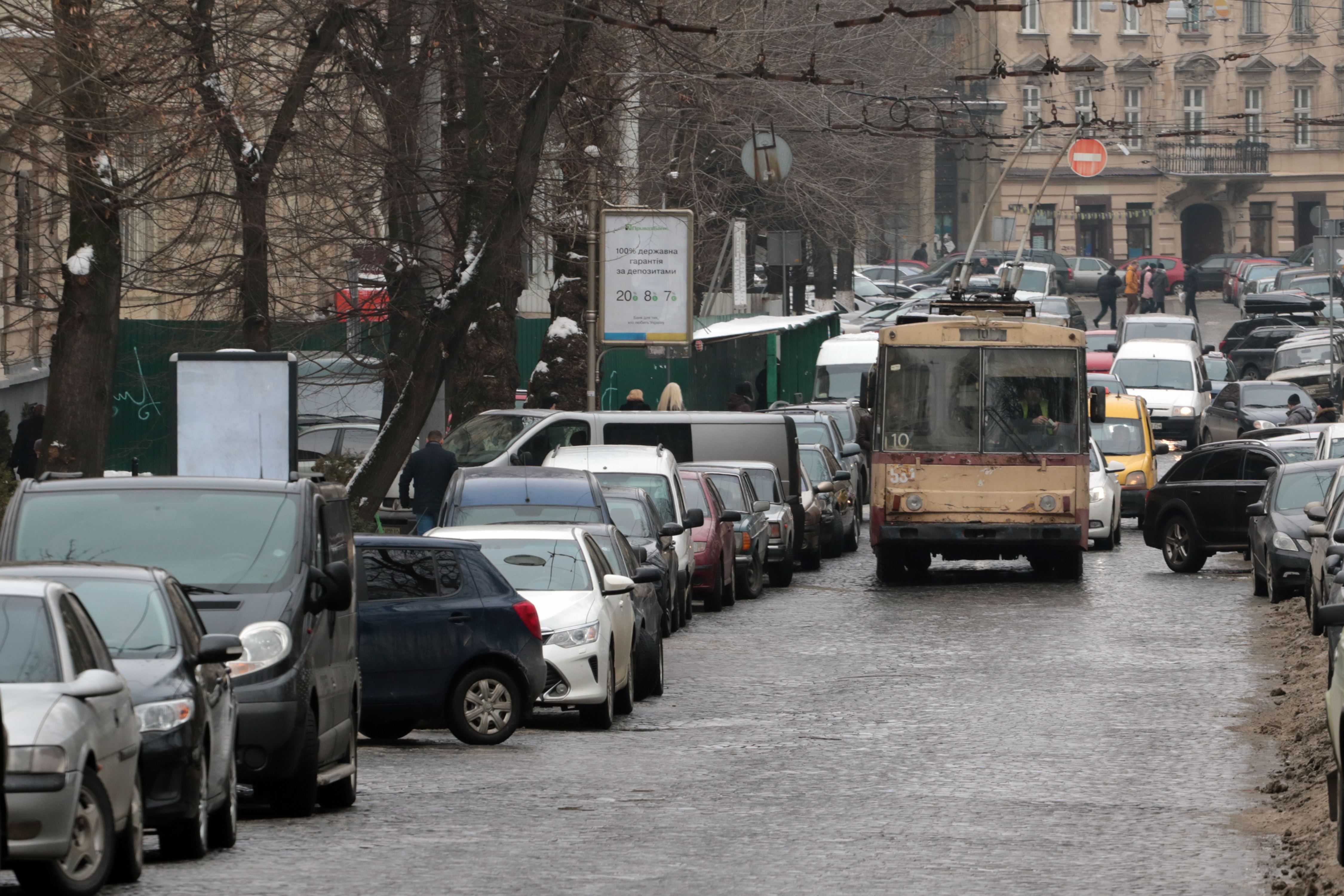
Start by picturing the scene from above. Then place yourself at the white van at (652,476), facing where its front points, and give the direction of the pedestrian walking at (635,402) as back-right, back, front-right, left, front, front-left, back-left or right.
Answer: back

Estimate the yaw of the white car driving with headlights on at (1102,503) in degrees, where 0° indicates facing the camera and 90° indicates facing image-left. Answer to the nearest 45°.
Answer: approximately 0°

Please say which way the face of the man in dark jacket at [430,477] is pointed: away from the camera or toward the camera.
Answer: away from the camera

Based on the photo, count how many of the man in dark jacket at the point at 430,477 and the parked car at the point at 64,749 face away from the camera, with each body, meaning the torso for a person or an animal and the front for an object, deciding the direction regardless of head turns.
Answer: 1

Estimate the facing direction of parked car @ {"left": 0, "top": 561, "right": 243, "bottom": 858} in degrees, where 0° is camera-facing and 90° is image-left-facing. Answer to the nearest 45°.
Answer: approximately 0°

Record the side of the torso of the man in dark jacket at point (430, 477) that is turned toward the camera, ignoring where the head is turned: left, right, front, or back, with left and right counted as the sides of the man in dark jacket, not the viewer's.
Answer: back

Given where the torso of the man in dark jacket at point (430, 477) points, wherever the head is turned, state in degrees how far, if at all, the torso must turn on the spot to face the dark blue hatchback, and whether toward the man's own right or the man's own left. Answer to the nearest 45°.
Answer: approximately 180°
